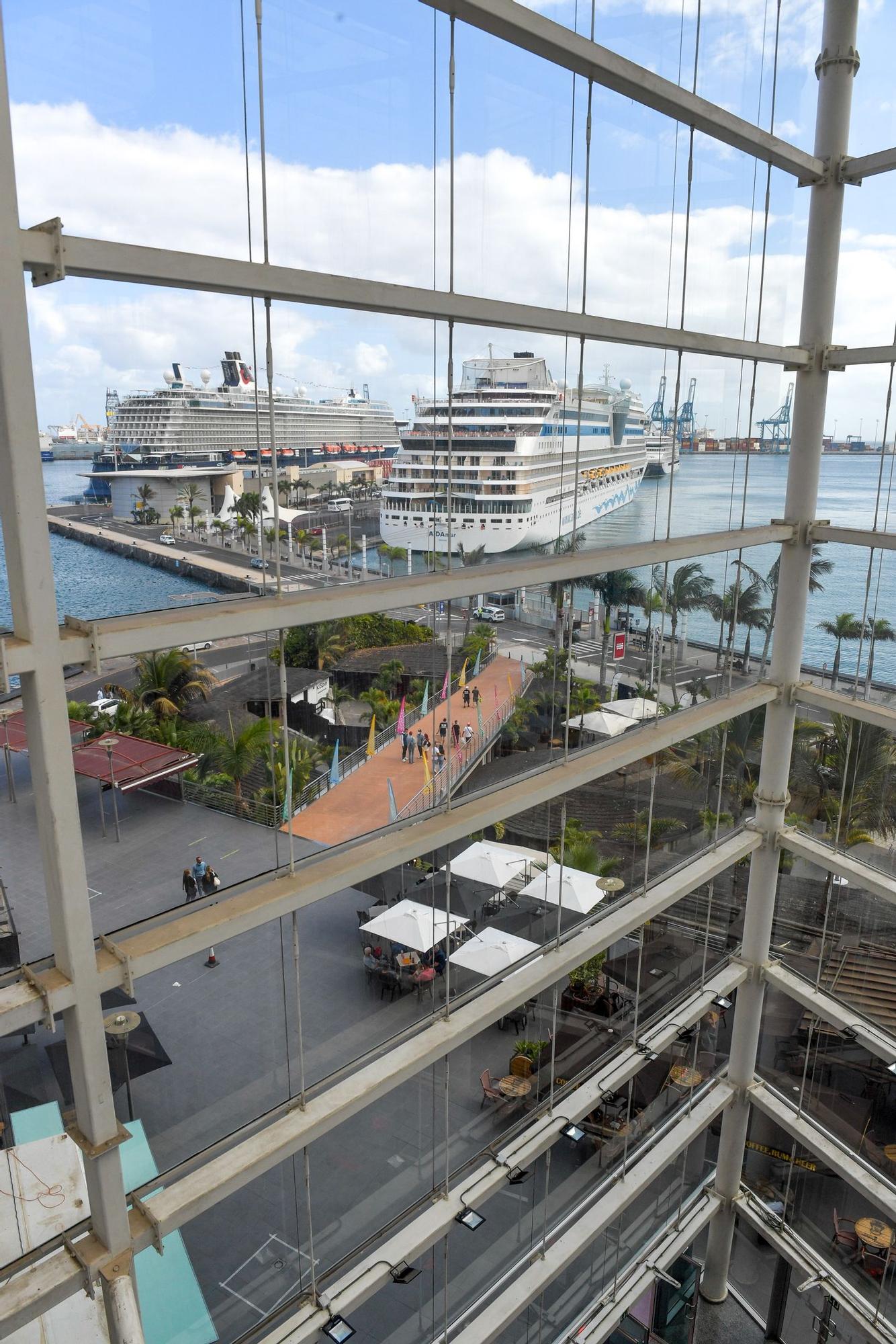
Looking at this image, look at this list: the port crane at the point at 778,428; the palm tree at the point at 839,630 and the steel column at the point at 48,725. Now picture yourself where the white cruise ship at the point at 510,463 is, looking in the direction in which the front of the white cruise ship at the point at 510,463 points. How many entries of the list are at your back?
1

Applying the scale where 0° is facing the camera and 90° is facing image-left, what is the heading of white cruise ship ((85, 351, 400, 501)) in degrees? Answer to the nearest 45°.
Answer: approximately 225°

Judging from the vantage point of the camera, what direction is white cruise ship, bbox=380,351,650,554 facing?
facing away from the viewer and to the right of the viewer

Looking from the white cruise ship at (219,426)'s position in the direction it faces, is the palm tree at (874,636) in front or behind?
in front
